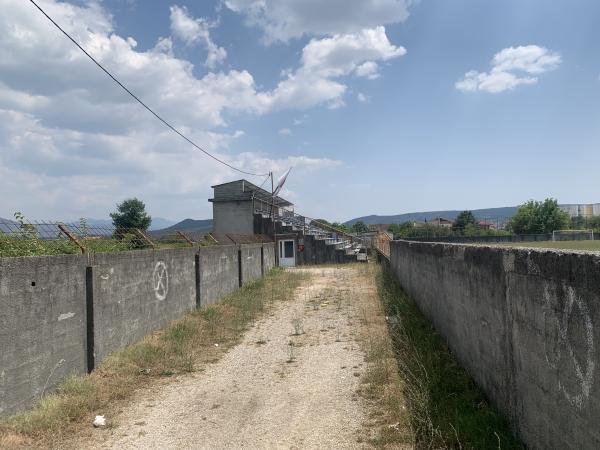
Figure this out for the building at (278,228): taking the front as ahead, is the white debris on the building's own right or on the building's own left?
on the building's own right

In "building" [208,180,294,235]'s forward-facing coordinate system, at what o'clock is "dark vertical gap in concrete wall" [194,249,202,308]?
The dark vertical gap in concrete wall is roughly at 3 o'clock from the building.

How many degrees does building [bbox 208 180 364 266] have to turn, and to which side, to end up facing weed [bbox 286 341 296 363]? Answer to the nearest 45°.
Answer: approximately 90° to its right

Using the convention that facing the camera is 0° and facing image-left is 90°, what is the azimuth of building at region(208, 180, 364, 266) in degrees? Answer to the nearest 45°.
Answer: approximately 270°

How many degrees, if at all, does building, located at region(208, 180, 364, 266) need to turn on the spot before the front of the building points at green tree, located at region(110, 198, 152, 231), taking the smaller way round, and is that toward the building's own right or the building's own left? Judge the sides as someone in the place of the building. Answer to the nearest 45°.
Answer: approximately 135° to the building's own left

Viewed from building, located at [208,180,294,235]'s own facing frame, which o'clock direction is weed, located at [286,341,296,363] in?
The weed is roughly at 3 o'clock from the building.

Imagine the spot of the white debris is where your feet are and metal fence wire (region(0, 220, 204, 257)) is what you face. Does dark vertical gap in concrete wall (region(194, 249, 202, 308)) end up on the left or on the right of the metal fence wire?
right

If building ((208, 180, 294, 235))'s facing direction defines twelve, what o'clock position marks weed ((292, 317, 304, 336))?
The weed is roughly at 3 o'clock from the building.

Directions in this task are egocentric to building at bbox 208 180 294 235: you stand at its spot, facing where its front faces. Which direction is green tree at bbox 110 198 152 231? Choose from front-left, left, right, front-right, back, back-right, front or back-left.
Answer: back-left

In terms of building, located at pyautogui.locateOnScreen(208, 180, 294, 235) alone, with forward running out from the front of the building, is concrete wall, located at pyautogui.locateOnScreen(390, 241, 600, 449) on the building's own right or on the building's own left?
on the building's own right

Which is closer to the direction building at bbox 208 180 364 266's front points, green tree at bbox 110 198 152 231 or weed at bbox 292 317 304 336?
the weed

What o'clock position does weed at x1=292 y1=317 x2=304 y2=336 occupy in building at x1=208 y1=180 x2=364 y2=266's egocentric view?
The weed is roughly at 3 o'clock from the building.

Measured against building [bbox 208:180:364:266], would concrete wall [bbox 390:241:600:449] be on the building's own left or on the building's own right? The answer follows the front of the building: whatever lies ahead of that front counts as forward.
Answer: on the building's own right
